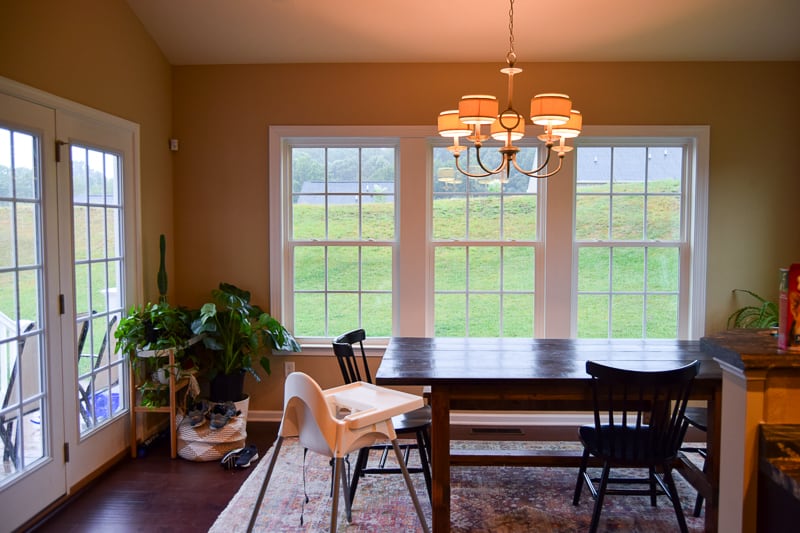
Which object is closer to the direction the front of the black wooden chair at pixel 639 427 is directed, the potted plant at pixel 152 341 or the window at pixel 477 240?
the window

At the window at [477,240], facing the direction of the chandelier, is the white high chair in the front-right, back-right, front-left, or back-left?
front-right

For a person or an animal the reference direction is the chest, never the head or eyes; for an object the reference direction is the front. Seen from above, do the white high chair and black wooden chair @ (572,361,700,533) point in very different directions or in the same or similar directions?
same or similar directions

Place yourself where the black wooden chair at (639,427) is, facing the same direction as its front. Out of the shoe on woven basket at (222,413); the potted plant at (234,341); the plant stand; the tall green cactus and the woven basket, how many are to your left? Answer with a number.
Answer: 5

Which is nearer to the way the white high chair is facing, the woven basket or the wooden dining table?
the wooden dining table

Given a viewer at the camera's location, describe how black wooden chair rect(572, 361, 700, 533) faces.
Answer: facing away from the viewer

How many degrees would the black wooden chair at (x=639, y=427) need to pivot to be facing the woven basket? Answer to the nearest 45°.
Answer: approximately 90° to its left

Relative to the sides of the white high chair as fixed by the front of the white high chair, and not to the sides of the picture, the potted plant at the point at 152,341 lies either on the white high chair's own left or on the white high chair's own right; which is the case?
on the white high chair's own left

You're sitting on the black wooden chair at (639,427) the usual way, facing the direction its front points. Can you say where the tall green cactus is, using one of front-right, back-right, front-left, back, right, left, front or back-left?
left

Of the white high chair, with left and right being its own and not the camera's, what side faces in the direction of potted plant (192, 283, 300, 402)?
left

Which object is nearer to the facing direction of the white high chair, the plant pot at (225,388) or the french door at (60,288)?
the plant pot

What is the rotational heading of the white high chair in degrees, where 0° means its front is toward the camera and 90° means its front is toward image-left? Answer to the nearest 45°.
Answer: approximately 225°

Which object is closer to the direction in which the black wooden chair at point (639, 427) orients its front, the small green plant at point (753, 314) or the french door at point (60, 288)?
the small green plant

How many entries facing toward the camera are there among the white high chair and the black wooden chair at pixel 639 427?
0
